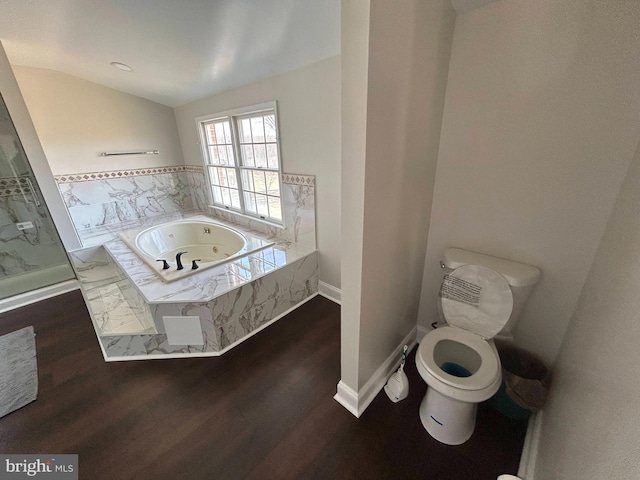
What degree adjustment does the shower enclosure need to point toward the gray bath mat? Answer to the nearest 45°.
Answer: approximately 45° to its right

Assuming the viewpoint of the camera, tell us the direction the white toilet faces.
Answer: facing the viewer

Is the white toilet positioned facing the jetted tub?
no

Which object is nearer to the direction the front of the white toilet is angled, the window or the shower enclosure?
the shower enclosure

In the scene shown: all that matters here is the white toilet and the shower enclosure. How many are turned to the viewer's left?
0

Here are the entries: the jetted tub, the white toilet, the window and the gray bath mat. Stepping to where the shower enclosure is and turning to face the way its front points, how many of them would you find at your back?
0

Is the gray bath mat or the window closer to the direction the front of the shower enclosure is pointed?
the gray bath mat

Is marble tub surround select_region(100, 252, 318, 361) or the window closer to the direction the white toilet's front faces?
the marble tub surround

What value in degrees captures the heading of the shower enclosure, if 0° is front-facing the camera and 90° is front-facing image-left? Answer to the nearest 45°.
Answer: approximately 315°

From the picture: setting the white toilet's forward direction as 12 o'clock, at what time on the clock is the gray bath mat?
The gray bath mat is roughly at 2 o'clock from the white toilet.

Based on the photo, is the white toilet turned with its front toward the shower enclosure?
no

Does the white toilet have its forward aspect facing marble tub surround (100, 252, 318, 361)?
no

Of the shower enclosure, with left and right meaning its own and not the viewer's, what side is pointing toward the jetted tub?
front
